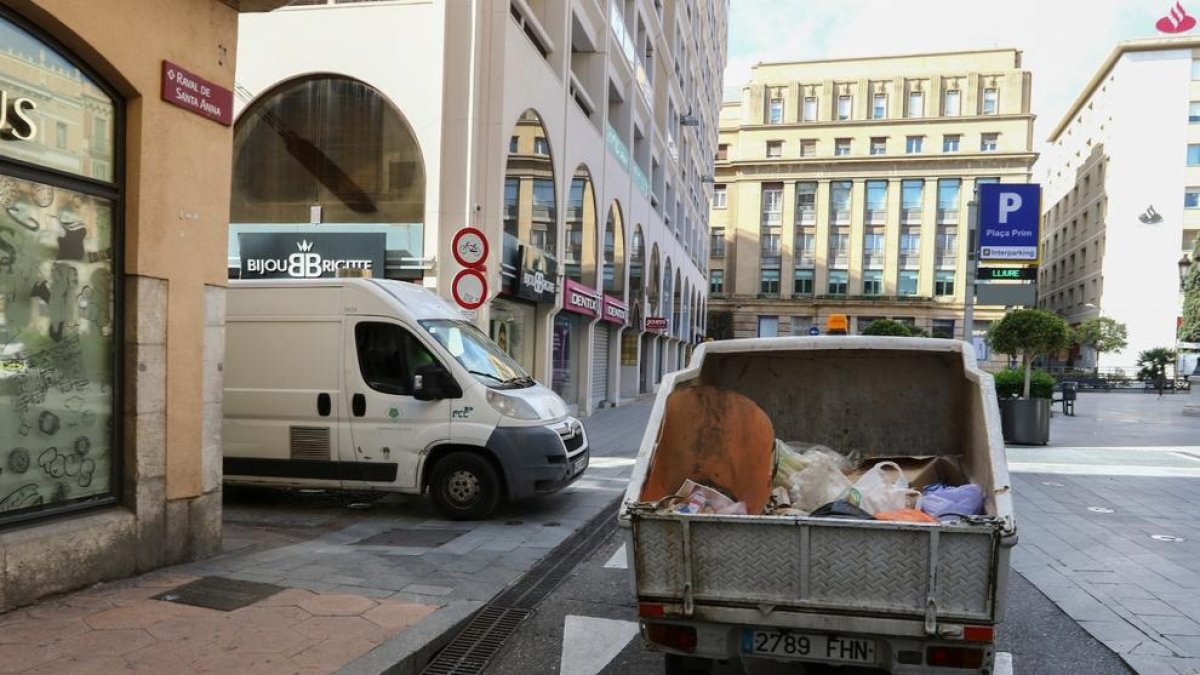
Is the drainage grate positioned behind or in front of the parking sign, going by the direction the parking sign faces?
in front

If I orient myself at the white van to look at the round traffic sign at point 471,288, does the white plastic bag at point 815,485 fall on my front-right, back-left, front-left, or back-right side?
back-right

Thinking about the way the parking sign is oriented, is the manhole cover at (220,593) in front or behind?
in front

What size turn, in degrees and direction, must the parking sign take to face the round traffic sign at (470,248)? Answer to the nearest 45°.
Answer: approximately 45° to its right

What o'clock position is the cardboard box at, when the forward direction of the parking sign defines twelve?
The cardboard box is roughly at 12 o'clock from the parking sign.

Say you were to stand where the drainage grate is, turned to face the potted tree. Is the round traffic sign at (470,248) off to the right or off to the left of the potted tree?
left

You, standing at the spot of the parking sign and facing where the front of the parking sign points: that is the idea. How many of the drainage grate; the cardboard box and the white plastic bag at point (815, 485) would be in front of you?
3

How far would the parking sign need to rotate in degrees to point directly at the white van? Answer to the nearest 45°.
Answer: approximately 45° to its right

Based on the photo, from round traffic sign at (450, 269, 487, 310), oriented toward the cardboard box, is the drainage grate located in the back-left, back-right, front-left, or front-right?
front-right

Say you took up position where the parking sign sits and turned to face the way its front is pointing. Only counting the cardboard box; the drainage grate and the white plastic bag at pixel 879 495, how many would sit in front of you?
3

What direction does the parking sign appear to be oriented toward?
toward the camera

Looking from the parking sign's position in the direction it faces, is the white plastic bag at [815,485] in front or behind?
in front

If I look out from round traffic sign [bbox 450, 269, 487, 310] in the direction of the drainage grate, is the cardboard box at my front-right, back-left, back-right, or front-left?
front-left
